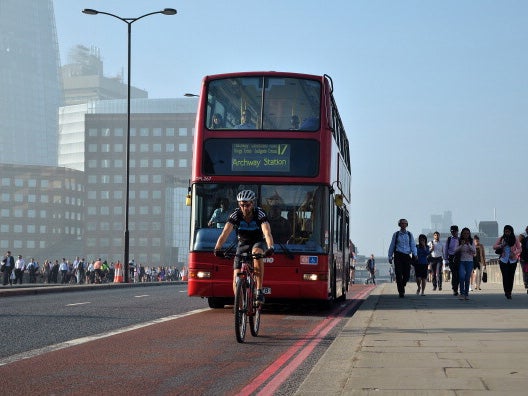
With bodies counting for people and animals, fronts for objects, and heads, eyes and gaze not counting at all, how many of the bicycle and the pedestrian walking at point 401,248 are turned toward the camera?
2

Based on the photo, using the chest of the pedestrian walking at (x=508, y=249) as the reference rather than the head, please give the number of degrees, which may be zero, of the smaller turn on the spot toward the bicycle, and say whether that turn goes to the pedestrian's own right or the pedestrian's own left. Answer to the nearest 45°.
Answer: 0° — they already face it

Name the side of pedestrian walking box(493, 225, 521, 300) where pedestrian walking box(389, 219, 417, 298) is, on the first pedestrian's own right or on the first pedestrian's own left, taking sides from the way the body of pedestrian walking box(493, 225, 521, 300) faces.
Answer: on the first pedestrian's own right

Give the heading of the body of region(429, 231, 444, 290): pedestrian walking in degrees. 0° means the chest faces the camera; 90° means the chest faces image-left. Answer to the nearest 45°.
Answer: approximately 0°

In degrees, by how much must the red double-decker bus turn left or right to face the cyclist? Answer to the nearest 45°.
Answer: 0° — it already faces them
